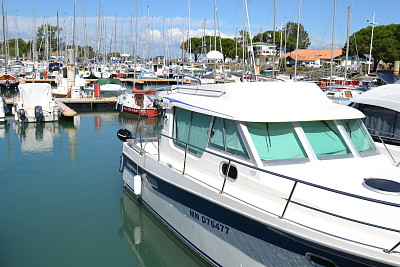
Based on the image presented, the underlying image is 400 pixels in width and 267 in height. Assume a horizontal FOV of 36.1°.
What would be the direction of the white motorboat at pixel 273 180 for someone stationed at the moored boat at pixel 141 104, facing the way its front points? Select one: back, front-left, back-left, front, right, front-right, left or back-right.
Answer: back-left

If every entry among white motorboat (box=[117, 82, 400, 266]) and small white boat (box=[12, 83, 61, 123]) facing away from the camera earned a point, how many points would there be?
1

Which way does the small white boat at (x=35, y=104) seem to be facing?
away from the camera

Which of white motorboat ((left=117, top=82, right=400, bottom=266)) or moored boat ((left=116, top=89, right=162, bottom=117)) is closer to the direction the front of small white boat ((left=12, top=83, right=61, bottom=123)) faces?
the moored boat

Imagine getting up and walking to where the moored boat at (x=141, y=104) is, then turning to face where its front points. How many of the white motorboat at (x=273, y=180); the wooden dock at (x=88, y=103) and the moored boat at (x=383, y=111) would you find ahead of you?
1

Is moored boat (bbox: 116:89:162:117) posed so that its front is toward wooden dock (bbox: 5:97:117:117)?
yes

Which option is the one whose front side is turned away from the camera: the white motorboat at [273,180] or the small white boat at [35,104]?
the small white boat

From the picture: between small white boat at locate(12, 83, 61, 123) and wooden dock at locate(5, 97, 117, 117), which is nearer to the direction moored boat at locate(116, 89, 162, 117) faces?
the wooden dock

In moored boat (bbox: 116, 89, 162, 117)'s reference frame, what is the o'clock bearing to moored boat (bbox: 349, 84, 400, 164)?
moored boat (bbox: 349, 84, 400, 164) is roughly at 7 o'clock from moored boat (bbox: 116, 89, 162, 117).

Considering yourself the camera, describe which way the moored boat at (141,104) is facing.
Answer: facing away from the viewer and to the left of the viewer
